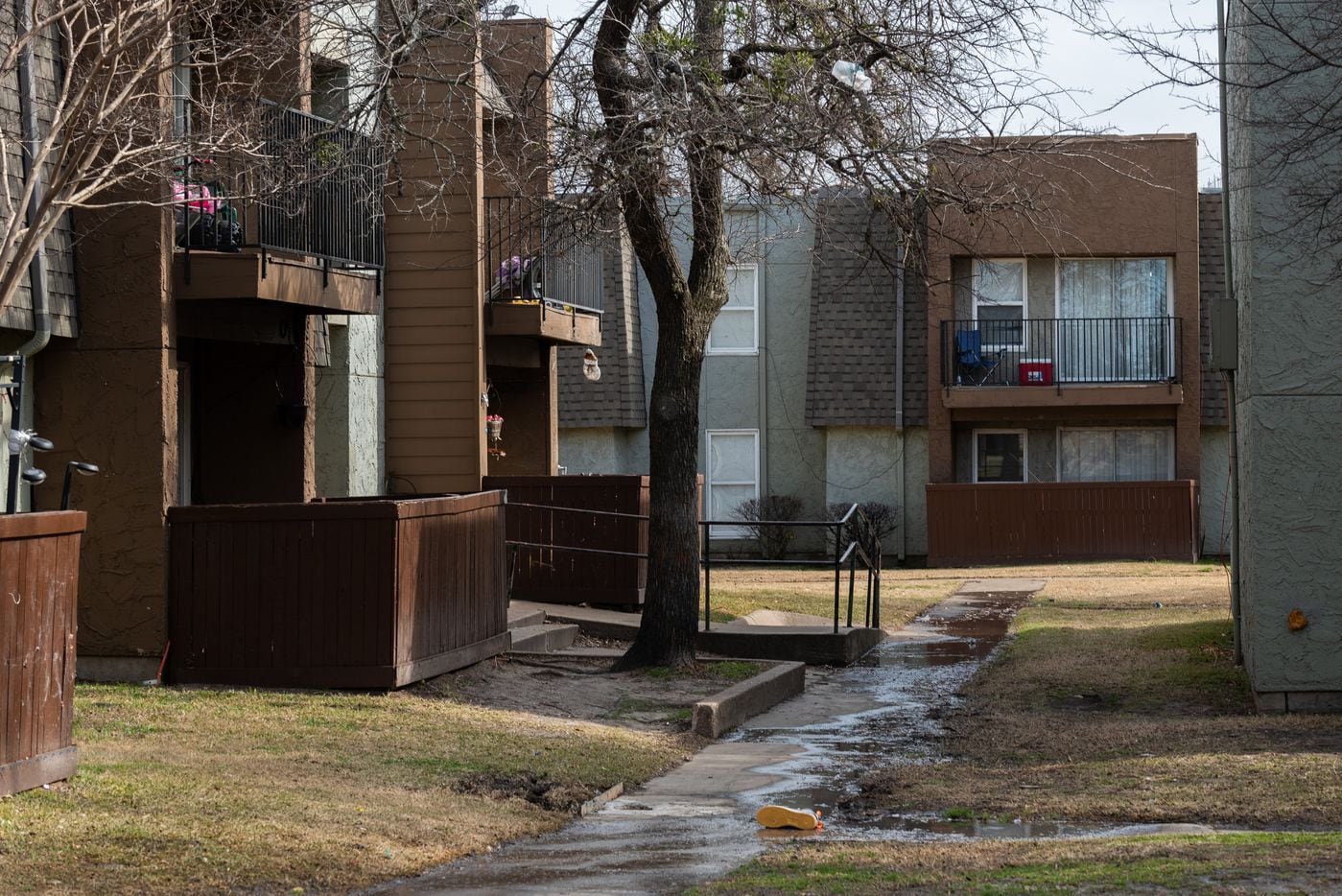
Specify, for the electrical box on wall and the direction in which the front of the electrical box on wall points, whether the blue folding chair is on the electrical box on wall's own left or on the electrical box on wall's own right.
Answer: on the electrical box on wall's own right

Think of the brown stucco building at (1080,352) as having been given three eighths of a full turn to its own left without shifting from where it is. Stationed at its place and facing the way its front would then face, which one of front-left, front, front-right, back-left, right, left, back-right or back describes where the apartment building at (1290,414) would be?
back-right

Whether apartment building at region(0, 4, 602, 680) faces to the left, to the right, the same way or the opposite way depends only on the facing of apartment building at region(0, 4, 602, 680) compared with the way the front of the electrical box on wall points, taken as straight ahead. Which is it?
the opposite way

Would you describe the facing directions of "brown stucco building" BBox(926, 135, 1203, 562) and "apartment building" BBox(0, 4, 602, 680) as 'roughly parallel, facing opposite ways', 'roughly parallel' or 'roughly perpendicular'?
roughly perpendicular

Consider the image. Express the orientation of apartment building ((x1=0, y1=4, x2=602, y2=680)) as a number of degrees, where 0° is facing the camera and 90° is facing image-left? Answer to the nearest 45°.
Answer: approximately 315°

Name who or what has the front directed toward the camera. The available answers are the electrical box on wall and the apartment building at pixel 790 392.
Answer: the apartment building

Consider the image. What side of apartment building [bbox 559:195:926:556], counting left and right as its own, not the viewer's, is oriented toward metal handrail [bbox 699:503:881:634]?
front

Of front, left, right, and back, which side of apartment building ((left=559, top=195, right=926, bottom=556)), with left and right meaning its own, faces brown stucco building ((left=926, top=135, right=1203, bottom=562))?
left

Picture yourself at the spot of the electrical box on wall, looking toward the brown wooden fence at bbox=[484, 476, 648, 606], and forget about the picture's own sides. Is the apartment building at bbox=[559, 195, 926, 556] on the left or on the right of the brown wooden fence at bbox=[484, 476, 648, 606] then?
right

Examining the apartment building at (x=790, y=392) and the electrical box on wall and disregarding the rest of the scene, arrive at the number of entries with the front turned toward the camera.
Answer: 1

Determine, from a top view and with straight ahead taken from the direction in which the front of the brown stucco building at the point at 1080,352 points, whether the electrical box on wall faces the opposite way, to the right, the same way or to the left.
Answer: to the right

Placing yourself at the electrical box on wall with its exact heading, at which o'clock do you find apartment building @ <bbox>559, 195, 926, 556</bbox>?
The apartment building is roughly at 2 o'clock from the electrical box on wall.

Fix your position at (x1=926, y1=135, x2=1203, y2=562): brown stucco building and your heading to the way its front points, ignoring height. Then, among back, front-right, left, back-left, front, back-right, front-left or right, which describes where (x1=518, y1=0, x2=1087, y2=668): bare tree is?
front

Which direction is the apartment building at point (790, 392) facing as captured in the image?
toward the camera
